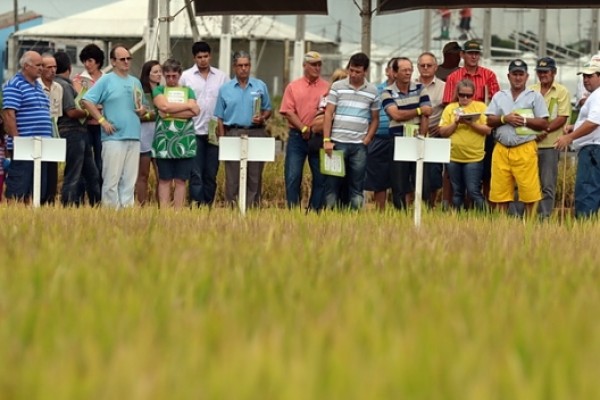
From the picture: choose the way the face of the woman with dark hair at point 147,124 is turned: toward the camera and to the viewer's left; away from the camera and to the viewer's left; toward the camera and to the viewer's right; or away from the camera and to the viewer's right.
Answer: toward the camera and to the viewer's right

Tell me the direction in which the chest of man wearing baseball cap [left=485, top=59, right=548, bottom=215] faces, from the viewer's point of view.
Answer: toward the camera

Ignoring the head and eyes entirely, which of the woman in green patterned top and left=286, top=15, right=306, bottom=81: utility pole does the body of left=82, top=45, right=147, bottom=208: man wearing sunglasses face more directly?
the woman in green patterned top

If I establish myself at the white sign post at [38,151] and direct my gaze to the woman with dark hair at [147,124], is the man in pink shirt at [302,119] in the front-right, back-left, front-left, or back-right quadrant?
front-right

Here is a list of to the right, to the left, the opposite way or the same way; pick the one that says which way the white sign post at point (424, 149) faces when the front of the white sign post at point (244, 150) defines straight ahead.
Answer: the same way

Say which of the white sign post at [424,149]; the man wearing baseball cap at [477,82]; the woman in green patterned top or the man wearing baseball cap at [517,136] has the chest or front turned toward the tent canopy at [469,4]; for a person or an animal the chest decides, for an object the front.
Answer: the white sign post

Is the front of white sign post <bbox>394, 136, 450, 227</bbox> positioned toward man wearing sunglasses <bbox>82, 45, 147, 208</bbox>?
no

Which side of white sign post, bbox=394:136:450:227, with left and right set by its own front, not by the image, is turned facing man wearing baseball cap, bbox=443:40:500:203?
front

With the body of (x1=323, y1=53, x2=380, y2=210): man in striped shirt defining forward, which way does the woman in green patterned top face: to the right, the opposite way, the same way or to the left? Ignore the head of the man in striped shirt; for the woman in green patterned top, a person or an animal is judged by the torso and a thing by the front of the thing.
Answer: the same way

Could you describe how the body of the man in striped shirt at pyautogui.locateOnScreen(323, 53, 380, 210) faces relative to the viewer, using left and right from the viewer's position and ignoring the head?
facing the viewer

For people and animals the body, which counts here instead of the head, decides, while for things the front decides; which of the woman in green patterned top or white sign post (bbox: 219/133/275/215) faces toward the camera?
the woman in green patterned top

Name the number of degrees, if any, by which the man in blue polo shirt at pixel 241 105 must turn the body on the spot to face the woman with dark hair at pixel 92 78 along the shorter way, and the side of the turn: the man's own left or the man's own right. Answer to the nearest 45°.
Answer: approximately 90° to the man's own right

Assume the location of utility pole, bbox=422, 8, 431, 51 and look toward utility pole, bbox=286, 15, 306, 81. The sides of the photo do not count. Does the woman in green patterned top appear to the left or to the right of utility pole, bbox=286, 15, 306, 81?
left

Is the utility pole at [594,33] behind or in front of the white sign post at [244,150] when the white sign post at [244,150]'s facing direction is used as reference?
in front
